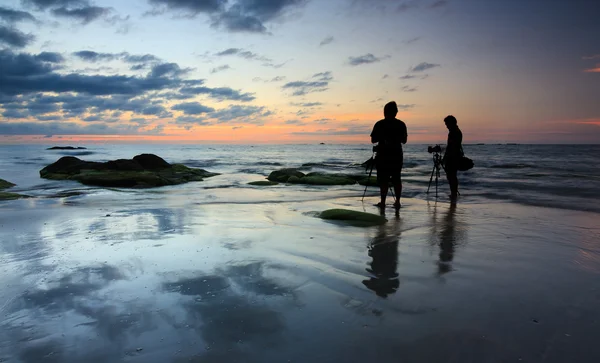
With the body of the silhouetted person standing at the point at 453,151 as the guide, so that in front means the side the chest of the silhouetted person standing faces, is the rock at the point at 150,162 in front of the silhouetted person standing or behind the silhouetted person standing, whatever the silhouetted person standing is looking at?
in front

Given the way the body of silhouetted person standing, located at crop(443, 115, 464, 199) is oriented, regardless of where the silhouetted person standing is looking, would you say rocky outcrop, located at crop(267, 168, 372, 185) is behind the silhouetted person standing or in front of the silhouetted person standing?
in front

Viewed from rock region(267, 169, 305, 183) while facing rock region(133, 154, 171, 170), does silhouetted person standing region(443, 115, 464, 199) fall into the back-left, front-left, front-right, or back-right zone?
back-left

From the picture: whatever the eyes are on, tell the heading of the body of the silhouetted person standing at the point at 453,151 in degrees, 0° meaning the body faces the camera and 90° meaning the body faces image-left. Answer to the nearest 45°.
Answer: approximately 90°

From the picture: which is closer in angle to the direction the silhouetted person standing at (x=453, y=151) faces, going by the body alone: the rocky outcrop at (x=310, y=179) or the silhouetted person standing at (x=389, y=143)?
the rocky outcrop

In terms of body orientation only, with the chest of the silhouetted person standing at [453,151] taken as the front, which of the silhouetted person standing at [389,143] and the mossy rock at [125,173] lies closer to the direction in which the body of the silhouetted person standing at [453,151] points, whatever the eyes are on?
the mossy rock

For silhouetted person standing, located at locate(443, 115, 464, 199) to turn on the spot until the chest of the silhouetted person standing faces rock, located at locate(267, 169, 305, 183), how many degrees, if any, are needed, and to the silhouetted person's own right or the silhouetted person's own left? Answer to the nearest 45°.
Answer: approximately 45° to the silhouetted person's own right

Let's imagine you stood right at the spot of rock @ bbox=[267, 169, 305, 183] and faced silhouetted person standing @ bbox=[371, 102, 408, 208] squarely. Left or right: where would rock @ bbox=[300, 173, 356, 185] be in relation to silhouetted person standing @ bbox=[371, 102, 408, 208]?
left

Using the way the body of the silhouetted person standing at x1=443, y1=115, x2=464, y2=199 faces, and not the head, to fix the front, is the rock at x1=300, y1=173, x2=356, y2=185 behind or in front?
in front

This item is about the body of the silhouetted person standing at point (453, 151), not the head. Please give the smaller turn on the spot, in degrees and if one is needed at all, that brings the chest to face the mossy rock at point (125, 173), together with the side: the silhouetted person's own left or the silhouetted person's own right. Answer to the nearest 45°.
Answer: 0° — they already face it

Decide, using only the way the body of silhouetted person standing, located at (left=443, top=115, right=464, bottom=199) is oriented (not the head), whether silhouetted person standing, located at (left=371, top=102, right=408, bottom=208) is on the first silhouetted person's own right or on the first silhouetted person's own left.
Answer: on the first silhouetted person's own left
